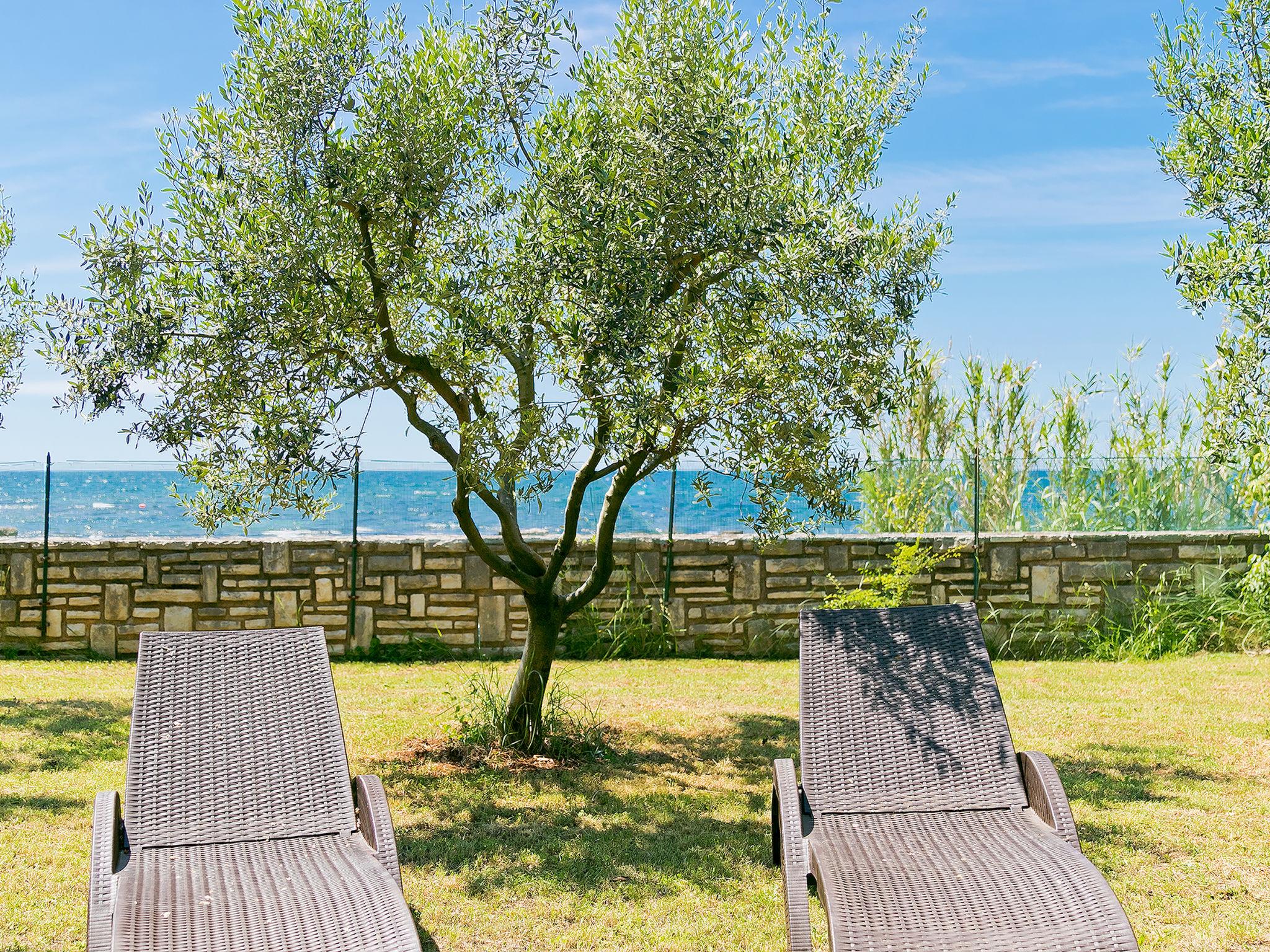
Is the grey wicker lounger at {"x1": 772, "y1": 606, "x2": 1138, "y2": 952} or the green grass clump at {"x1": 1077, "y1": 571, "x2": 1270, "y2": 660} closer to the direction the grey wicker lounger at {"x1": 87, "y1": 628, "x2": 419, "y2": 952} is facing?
the grey wicker lounger

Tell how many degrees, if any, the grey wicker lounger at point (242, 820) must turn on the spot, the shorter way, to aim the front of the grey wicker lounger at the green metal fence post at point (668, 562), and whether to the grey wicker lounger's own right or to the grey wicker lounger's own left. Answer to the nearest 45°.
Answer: approximately 135° to the grey wicker lounger's own left

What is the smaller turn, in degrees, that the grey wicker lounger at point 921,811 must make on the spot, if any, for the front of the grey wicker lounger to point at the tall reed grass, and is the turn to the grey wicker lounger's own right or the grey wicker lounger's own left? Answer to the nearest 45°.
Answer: approximately 180°

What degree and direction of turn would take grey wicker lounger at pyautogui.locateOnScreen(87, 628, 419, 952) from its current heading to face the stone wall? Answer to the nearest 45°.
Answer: approximately 180°

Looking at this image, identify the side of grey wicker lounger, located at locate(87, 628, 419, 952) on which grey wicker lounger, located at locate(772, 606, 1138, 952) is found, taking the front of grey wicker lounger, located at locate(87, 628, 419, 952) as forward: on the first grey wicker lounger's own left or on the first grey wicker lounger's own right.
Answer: on the first grey wicker lounger's own left

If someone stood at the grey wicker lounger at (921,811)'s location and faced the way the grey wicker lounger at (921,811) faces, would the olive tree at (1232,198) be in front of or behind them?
behind

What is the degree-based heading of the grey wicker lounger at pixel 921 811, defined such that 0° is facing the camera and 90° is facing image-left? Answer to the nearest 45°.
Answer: approximately 0°

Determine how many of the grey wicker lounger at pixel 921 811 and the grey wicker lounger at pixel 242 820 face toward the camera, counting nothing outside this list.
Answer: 2

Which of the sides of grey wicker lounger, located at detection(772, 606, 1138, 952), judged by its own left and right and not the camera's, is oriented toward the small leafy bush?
back

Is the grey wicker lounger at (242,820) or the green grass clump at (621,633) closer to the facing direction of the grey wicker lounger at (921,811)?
the grey wicker lounger

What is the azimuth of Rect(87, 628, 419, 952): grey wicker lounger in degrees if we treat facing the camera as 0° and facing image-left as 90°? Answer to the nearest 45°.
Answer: approximately 0°

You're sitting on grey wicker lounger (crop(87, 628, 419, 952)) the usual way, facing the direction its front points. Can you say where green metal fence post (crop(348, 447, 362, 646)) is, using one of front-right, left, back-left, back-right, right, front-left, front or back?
back

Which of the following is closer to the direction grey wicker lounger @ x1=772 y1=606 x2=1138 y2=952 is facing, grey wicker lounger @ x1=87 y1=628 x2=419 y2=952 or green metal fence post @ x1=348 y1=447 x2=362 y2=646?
the grey wicker lounger
